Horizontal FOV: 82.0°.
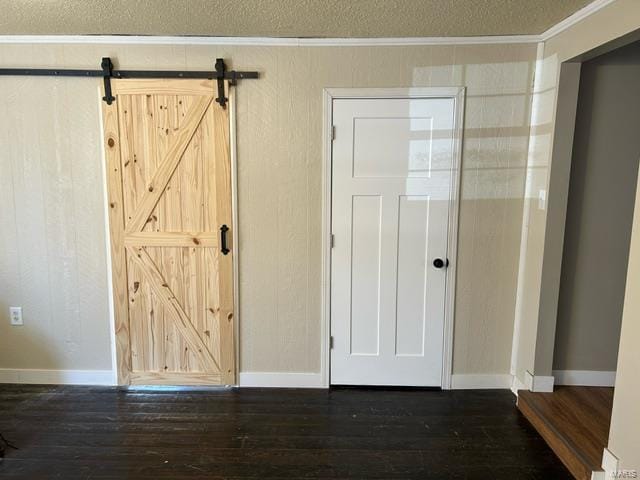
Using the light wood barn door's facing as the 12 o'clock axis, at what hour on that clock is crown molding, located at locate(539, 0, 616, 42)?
The crown molding is roughly at 10 o'clock from the light wood barn door.

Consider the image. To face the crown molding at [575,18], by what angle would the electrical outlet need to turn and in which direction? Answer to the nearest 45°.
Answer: approximately 45° to its left

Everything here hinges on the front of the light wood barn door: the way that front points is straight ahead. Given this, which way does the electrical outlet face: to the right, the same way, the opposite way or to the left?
the same way

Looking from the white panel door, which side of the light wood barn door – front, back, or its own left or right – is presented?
left

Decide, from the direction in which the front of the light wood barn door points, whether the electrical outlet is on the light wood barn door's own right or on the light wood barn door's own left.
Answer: on the light wood barn door's own right

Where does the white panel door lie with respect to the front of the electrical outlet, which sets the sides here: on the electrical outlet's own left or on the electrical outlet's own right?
on the electrical outlet's own left

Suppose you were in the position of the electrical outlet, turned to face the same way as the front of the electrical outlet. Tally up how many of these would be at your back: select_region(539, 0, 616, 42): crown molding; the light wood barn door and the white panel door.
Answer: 0

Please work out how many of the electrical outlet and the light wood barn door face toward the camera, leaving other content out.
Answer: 2

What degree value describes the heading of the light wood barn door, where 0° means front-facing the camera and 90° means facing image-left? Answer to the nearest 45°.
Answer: approximately 0°

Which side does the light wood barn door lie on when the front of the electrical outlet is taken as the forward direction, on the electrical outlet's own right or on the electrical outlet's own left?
on the electrical outlet's own left

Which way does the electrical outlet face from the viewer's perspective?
toward the camera
